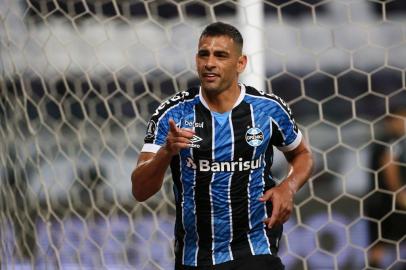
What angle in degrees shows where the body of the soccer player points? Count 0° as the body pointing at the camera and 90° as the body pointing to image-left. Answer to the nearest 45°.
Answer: approximately 0°
